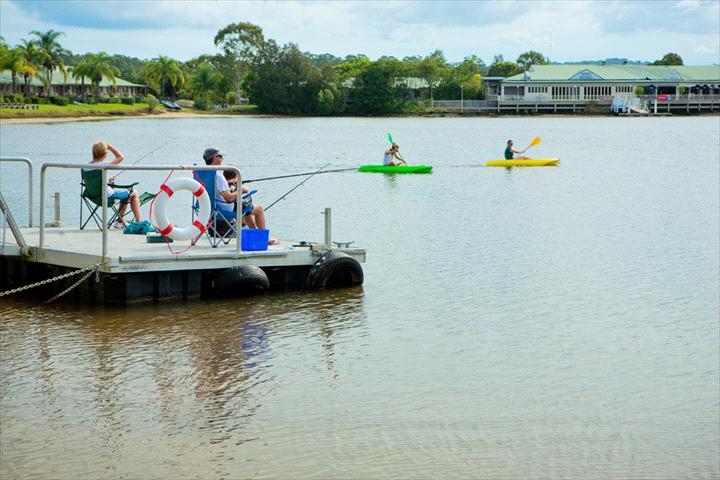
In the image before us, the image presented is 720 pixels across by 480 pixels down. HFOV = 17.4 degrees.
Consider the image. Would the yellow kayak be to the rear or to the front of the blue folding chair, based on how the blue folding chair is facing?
to the front

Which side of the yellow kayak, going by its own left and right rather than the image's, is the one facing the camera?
right

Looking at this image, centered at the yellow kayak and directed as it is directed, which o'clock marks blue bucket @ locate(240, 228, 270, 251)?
The blue bucket is roughly at 3 o'clock from the yellow kayak.

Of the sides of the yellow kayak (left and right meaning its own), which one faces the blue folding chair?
right

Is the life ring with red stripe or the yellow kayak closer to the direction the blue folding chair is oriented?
the yellow kayak

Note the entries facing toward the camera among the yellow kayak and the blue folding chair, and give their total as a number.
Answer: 0

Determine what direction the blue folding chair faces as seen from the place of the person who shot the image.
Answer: facing away from the viewer and to the right of the viewer

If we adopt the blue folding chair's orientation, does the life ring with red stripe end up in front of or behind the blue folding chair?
behind
